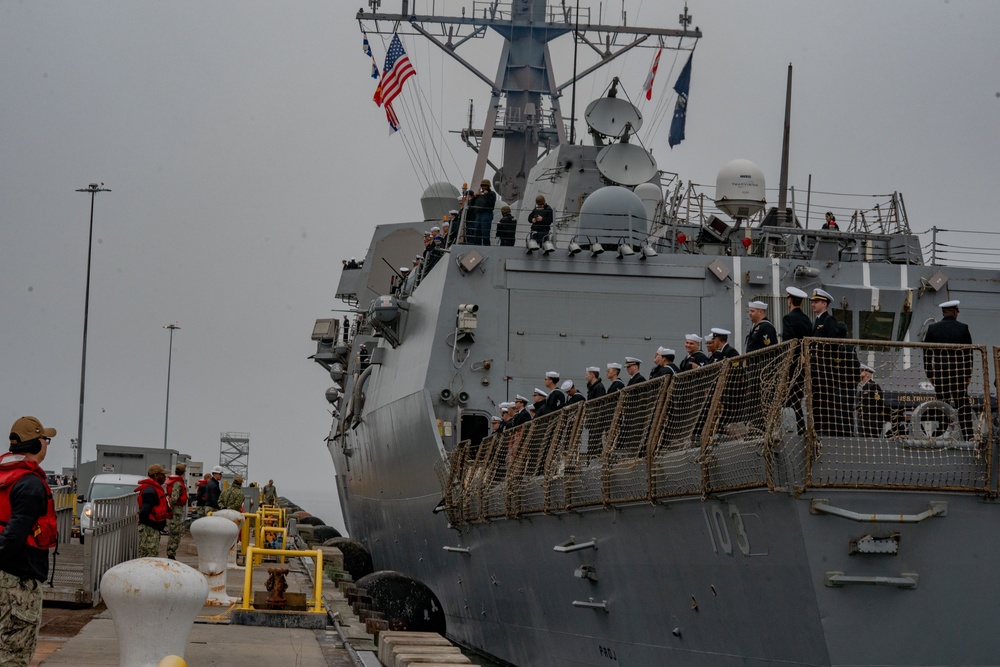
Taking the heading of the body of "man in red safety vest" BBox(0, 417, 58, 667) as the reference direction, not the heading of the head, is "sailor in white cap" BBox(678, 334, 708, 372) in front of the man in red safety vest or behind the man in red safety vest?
in front

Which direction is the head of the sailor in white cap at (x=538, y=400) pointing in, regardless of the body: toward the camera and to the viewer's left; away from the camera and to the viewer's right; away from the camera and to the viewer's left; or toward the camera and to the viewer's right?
toward the camera and to the viewer's left

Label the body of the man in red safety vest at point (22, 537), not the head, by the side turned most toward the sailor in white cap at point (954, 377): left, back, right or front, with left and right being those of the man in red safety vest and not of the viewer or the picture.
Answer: front

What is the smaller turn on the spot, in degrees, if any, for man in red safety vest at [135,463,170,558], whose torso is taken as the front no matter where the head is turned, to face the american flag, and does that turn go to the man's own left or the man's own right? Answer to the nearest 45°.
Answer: approximately 45° to the man's own left

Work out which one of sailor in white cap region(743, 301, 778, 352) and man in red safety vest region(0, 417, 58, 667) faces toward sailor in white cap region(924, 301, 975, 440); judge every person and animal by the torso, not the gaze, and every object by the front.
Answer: the man in red safety vest

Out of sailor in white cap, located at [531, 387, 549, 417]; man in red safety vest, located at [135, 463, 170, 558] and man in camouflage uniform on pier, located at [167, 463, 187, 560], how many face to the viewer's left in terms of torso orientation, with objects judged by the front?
1

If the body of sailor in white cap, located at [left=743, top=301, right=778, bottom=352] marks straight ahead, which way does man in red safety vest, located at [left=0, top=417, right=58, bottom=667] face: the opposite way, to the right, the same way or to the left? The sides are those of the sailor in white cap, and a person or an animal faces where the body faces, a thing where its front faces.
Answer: the opposite way

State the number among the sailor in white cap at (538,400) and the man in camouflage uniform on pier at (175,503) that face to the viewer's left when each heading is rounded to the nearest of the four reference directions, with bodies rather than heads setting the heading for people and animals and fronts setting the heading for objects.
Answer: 1

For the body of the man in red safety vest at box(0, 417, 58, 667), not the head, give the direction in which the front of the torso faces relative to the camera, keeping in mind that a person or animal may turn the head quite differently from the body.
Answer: to the viewer's right

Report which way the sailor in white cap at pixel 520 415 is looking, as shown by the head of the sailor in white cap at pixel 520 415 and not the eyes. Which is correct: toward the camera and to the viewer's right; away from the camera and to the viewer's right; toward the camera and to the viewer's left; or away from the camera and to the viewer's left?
toward the camera and to the viewer's left

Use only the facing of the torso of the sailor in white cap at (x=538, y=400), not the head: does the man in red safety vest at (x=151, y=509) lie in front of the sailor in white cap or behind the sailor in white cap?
in front

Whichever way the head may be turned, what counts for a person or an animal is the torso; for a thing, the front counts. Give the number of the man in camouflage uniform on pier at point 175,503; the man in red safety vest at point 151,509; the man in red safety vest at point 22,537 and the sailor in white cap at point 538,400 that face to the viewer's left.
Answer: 1

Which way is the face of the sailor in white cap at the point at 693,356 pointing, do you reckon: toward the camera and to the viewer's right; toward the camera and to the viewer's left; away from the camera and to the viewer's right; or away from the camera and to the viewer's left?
toward the camera and to the viewer's left

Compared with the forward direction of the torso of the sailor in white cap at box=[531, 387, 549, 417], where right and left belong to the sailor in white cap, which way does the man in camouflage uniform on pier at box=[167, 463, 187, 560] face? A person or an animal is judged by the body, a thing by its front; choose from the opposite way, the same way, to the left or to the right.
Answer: the opposite way

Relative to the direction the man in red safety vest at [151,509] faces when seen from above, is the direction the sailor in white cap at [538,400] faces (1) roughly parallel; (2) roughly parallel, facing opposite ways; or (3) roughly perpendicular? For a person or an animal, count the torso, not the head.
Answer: roughly parallel, facing opposite ways

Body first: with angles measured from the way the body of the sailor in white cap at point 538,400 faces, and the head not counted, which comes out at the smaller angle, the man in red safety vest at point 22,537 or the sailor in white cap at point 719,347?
the man in red safety vest
